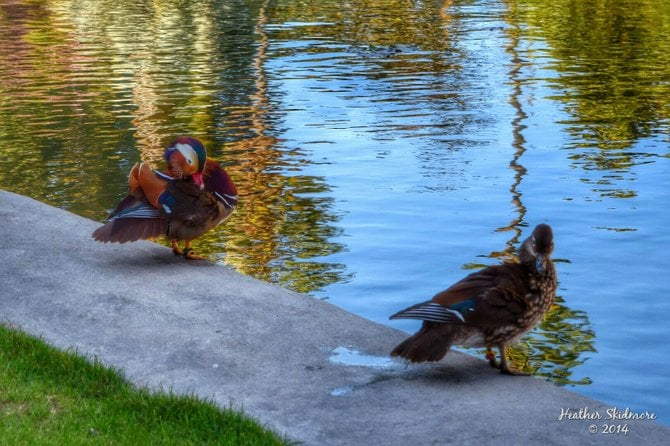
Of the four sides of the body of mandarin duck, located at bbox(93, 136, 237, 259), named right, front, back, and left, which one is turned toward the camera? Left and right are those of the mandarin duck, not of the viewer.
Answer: right

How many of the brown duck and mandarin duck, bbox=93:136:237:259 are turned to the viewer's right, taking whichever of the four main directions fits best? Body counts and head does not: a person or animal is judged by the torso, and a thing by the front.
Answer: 2

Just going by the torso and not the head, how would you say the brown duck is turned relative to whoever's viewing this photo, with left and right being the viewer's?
facing to the right of the viewer

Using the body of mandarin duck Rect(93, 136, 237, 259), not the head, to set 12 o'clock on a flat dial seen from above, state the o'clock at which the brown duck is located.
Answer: The brown duck is roughly at 2 o'clock from the mandarin duck.

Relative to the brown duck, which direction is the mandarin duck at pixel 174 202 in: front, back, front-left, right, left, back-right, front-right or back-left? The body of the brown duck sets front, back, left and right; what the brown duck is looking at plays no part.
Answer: back-left
